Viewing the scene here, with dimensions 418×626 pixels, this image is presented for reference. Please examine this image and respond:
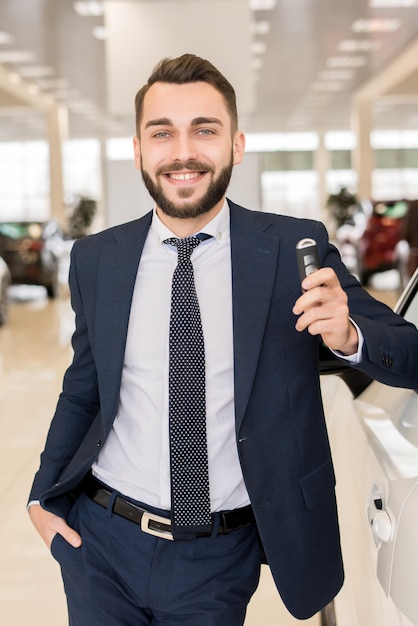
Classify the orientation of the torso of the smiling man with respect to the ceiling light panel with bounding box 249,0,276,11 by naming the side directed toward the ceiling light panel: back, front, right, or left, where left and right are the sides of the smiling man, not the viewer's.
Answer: back

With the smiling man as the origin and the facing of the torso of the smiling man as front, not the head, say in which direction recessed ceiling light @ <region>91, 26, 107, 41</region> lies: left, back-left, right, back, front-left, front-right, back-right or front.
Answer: back

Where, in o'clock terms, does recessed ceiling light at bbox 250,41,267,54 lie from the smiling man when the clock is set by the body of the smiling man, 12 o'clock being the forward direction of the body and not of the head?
The recessed ceiling light is roughly at 6 o'clock from the smiling man.

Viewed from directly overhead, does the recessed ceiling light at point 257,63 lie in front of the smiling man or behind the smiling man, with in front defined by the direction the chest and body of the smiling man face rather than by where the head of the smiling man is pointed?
behind

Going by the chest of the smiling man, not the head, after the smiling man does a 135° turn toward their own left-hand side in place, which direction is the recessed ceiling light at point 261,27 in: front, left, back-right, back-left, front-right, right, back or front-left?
front-left

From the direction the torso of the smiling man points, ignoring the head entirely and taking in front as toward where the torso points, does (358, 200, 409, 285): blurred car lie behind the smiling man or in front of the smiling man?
behind

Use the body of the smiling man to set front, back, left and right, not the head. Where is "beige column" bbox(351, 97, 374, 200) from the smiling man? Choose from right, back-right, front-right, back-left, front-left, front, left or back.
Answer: back

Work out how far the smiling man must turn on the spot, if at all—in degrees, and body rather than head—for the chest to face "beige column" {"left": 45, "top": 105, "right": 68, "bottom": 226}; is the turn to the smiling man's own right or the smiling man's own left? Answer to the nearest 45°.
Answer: approximately 180°

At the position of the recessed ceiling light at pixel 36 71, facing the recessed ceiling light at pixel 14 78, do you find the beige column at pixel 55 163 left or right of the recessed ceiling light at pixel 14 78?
right

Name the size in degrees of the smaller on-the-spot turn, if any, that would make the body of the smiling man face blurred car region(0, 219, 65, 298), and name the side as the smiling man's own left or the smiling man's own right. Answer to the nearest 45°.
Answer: approximately 180°

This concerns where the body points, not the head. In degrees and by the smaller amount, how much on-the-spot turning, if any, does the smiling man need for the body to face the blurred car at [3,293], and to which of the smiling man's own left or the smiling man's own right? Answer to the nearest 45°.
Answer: approximately 180°

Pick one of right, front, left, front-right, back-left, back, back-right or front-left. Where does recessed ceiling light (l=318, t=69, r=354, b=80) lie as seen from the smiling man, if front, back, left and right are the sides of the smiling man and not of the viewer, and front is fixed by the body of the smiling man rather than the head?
back

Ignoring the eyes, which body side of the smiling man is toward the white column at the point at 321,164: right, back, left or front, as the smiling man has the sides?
back

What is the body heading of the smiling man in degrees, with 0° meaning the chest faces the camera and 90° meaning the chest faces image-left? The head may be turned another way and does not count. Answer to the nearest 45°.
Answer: approximately 0°

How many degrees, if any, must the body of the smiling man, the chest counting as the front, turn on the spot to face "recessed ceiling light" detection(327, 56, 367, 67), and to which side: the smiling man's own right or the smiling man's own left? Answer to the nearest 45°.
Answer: approximately 180°

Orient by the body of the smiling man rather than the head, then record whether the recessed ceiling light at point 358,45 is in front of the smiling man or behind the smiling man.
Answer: behind
